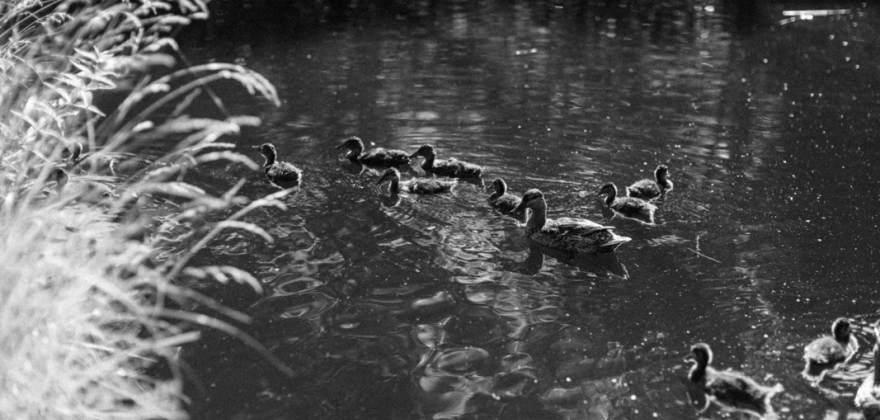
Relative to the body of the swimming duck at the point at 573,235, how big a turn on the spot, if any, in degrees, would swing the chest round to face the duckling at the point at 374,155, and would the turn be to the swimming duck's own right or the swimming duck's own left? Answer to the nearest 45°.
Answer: approximately 45° to the swimming duck's own right

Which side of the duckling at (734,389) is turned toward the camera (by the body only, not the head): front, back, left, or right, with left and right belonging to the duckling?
left

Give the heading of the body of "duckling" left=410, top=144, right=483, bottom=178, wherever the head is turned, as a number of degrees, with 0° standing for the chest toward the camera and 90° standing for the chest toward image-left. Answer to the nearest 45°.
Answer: approximately 90°

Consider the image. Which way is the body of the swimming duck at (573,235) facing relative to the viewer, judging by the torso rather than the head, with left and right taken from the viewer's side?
facing to the left of the viewer

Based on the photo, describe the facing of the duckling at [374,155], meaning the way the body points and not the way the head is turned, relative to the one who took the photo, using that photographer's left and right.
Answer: facing to the left of the viewer

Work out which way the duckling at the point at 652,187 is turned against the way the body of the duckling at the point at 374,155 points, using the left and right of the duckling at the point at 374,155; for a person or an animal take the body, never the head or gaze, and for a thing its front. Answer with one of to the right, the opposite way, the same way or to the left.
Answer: the opposite way

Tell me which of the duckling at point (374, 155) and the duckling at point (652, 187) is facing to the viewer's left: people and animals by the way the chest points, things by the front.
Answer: the duckling at point (374, 155)

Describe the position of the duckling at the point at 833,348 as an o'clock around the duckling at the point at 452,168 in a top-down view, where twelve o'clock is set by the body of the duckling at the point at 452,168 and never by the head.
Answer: the duckling at the point at 833,348 is roughly at 8 o'clock from the duckling at the point at 452,168.

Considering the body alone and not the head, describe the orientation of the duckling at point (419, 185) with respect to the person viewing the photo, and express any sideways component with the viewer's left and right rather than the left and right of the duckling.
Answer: facing to the left of the viewer

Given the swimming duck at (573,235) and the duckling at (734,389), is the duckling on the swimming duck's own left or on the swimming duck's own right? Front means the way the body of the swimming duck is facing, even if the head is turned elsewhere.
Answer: on the swimming duck's own left

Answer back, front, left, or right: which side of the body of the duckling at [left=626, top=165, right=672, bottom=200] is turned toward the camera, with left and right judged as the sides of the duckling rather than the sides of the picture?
right
